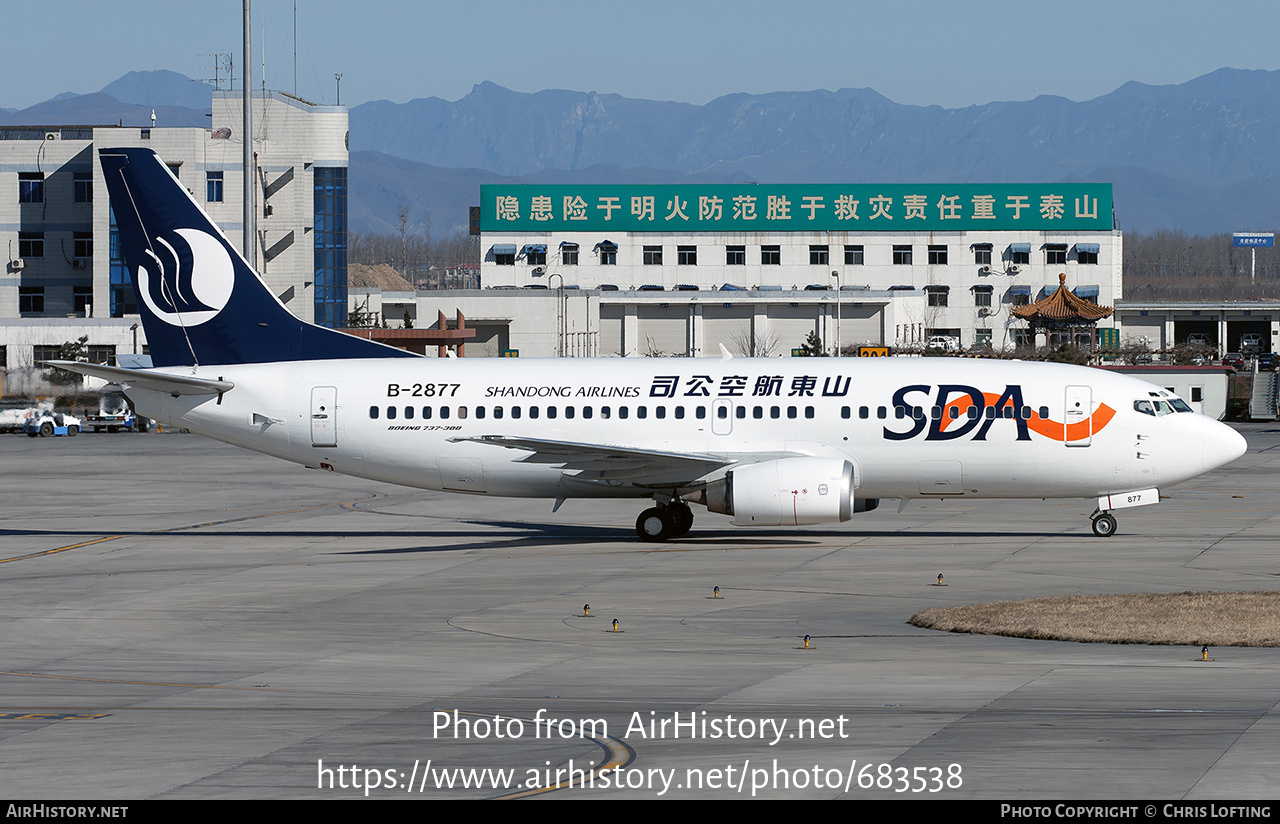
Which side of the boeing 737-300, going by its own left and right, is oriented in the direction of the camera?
right
